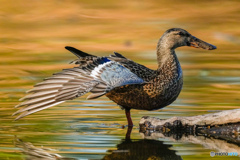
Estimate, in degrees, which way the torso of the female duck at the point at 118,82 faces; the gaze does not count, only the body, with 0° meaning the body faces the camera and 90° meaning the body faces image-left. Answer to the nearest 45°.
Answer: approximately 270°
